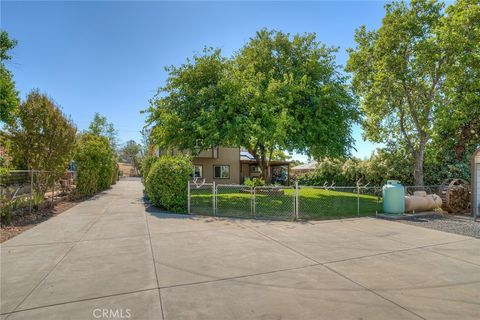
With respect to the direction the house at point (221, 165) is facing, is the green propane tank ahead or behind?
ahead

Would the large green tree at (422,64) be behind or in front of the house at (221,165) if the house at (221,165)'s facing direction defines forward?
in front

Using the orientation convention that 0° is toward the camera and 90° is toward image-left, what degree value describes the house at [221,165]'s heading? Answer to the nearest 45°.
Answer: approximately 0°

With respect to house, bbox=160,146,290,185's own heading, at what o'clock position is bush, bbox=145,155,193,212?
The bush is roughly at 12 o'clock from the house.

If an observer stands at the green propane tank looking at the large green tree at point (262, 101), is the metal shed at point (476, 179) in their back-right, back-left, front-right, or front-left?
back-right

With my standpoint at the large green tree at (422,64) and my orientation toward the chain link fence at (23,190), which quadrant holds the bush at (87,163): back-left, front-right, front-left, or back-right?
front-right

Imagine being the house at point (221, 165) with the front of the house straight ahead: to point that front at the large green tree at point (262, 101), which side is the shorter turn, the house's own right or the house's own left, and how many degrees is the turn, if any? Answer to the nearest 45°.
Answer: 0° — it already faces it

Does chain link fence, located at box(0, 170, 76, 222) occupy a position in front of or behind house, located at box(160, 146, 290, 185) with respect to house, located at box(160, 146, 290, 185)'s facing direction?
in front

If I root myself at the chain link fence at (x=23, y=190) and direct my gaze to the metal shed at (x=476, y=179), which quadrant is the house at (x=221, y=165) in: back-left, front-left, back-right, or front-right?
front-left

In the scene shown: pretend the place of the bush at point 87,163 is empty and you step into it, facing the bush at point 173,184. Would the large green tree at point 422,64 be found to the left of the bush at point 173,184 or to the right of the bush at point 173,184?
left
